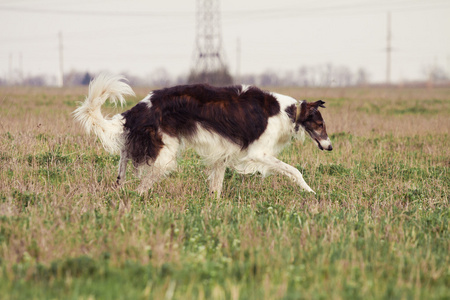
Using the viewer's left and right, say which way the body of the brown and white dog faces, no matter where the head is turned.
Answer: facing to the right of the viewer
